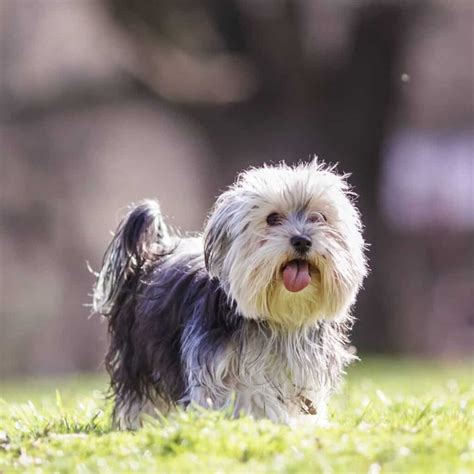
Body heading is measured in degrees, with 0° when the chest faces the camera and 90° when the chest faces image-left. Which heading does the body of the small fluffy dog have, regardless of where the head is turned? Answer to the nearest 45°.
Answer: approximately 315°
